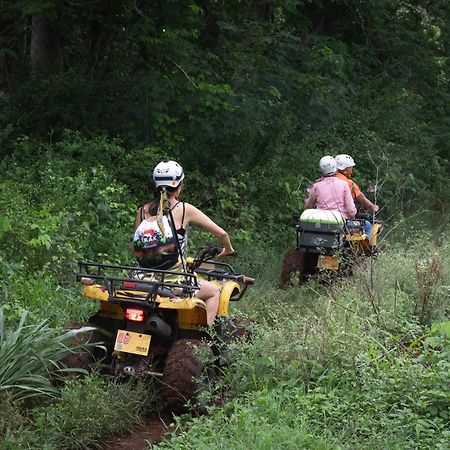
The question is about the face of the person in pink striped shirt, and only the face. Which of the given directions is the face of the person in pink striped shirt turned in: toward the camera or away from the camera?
away from the camera

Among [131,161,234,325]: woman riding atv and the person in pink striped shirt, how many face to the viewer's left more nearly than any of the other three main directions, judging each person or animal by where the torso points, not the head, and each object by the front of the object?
0

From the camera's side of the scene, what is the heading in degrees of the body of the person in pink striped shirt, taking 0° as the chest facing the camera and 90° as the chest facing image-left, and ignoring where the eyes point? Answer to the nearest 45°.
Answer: approximately 180°

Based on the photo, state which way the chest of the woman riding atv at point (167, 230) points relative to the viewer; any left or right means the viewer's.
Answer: facing away from the viewer and to the right of the viewer

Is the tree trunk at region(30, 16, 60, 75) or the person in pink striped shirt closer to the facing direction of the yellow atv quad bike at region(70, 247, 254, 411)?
the person in pink striped shirt

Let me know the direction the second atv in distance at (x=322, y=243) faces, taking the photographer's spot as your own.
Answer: facing away from the viewer and to the right of the viewer

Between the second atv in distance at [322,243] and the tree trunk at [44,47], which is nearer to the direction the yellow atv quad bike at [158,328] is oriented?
the second atv in distance

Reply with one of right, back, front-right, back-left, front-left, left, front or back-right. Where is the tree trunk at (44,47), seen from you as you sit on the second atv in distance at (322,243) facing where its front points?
left

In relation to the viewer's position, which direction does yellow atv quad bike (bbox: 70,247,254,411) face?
facing away from the viewer and to the right of the viewer

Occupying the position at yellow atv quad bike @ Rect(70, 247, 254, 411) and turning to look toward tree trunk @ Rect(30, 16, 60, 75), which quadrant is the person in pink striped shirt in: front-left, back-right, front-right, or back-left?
front-right

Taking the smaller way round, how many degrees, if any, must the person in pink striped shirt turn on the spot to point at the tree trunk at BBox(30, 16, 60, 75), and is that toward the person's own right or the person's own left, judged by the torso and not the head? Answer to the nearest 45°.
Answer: approximately 45° to the person's own left

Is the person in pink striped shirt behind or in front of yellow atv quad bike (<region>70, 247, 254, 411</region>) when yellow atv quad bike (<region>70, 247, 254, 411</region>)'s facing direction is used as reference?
in front

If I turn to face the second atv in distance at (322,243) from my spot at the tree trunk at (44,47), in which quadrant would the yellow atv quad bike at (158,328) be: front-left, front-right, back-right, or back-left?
front-right
